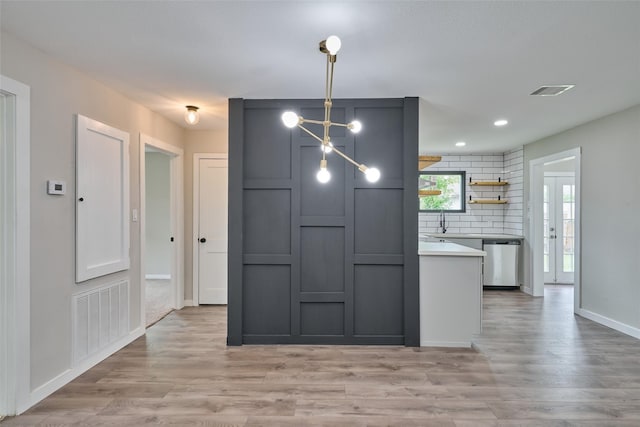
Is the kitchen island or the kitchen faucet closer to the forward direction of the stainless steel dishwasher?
the kitchen island

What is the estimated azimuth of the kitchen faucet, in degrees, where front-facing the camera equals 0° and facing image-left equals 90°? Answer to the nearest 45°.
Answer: approximately 0°

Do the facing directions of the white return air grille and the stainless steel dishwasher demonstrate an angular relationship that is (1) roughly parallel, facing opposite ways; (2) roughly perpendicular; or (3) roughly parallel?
roughly perpendicular

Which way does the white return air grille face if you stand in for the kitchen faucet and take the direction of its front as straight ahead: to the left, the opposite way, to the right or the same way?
to the left

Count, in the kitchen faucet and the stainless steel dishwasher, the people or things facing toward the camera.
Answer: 2

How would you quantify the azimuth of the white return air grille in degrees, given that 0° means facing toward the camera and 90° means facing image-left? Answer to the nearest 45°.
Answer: approximately 315°

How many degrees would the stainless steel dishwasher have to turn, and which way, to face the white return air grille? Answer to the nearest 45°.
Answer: approximately 45° to its right

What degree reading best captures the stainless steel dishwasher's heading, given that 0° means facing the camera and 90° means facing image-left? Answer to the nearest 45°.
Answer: approximately 0°
